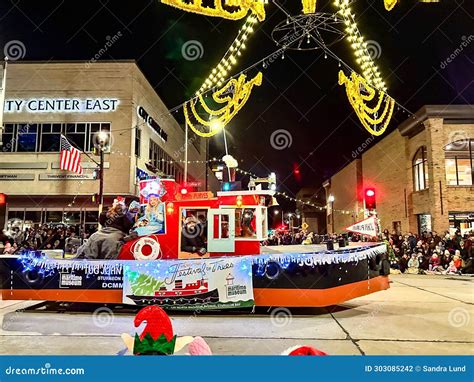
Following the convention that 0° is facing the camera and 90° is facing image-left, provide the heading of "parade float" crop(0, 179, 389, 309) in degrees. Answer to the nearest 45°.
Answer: approximately 270°

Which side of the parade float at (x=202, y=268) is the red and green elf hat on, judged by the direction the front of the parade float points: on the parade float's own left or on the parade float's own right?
on the parade float's own right

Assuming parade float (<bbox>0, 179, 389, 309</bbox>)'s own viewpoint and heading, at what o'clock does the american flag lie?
The american flag is roughly at 8 o'clock from the parade float.
